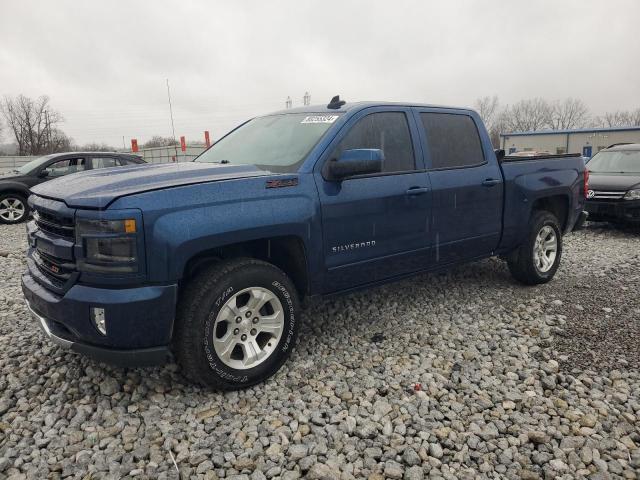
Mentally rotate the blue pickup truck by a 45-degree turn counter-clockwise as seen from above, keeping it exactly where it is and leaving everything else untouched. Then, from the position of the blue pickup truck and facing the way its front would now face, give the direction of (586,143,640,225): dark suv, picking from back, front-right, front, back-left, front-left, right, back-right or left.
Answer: back-left

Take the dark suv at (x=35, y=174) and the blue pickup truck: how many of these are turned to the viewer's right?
0

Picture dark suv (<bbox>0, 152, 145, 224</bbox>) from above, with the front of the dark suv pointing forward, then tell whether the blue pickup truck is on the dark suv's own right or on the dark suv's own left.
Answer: on the dark suv's own left

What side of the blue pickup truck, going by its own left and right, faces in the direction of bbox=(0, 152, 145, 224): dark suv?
right

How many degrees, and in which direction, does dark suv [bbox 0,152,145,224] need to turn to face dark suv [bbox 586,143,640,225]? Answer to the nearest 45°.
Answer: approximately 135° to its left

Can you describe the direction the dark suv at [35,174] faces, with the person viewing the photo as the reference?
facing to the left of the viewer

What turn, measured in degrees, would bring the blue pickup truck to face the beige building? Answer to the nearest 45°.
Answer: approximately 180°

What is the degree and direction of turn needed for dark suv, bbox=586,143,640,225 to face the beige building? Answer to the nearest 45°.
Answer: approximately 135° to its right
